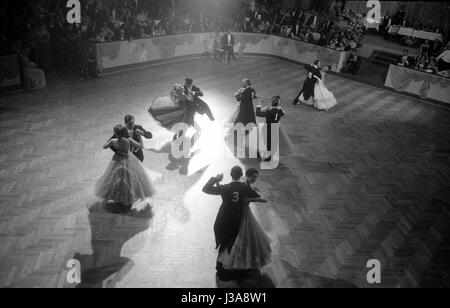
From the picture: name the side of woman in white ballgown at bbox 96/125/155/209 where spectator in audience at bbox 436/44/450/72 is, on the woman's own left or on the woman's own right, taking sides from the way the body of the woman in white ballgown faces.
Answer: on the woman's own right

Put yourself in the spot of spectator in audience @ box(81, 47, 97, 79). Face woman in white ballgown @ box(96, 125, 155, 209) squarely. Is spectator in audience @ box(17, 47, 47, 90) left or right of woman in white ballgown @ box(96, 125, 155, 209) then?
right

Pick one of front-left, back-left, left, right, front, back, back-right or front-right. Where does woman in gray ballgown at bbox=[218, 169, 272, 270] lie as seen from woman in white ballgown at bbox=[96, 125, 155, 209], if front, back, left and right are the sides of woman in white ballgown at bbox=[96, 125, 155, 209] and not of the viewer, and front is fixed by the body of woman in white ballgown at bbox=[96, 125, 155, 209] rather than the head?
back-right

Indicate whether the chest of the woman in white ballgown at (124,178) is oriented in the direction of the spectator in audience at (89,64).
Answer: yes

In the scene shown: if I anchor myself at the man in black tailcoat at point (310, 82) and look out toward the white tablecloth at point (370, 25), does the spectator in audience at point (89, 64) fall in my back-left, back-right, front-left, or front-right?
back-left

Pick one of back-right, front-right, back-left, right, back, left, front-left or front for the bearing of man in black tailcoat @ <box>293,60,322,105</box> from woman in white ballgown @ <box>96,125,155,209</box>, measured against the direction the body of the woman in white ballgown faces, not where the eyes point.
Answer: front-right

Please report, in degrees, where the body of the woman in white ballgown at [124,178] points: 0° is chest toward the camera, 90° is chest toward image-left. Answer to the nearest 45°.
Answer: approximately 180°
